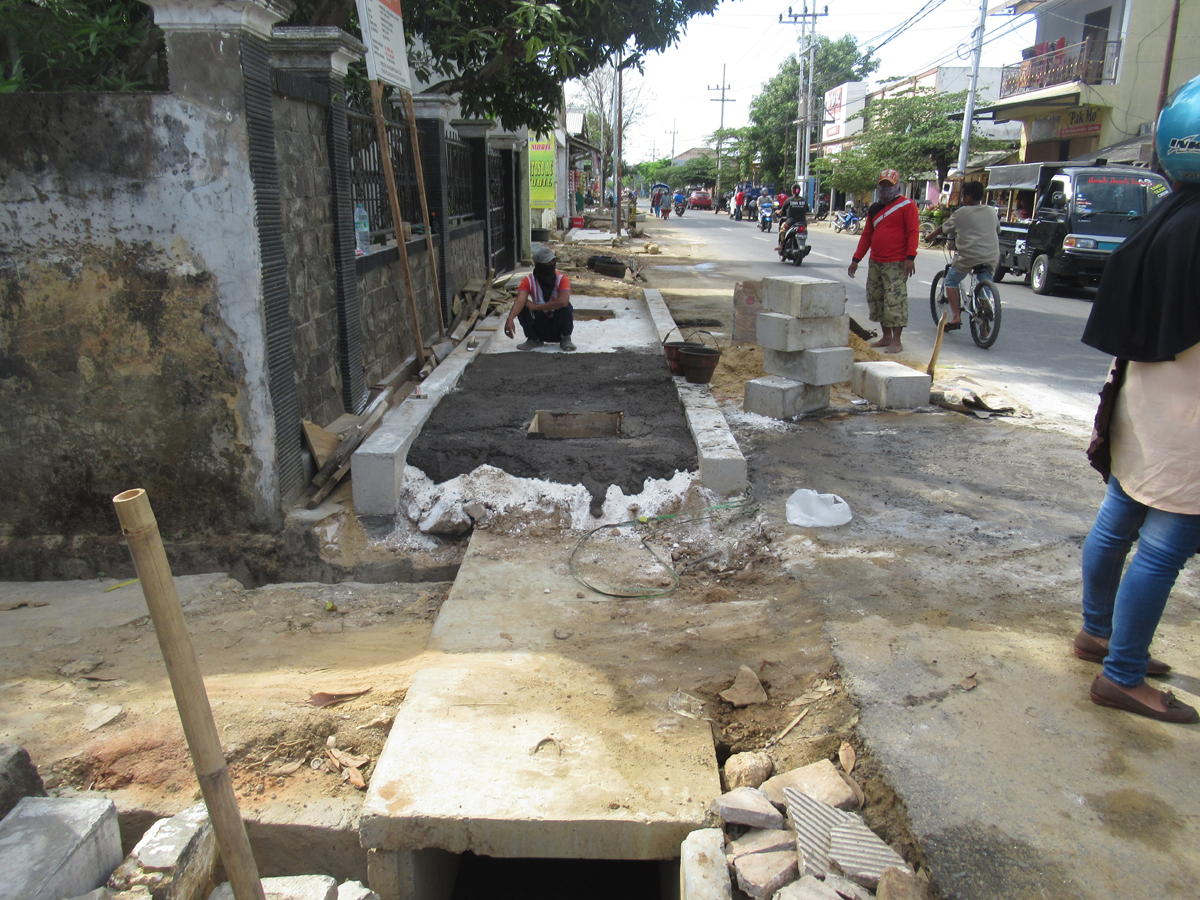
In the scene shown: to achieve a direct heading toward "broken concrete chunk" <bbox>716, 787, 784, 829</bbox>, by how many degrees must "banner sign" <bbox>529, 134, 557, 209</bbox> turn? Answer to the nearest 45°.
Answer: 0° — it already faces it

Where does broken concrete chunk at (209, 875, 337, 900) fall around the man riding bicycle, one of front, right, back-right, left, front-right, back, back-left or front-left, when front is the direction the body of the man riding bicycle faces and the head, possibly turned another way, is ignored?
back-left

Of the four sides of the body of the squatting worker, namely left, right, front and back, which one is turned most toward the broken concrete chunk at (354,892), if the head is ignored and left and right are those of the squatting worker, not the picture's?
front

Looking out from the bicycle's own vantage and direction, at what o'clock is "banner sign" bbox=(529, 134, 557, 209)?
The banner sign is roughly at 12 o'clock from the bicycle.

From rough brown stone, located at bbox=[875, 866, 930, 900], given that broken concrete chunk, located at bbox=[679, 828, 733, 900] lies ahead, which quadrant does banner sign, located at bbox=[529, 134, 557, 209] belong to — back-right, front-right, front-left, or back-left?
front-right

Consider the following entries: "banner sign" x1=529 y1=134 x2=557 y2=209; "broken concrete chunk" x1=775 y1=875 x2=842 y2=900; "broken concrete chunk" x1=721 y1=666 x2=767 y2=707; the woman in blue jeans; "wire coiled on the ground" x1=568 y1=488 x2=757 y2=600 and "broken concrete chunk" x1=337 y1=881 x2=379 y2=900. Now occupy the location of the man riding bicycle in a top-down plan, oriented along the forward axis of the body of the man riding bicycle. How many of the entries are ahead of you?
1

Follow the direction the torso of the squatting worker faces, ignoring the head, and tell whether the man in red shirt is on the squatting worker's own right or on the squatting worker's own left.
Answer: on the squatting worker's own left
